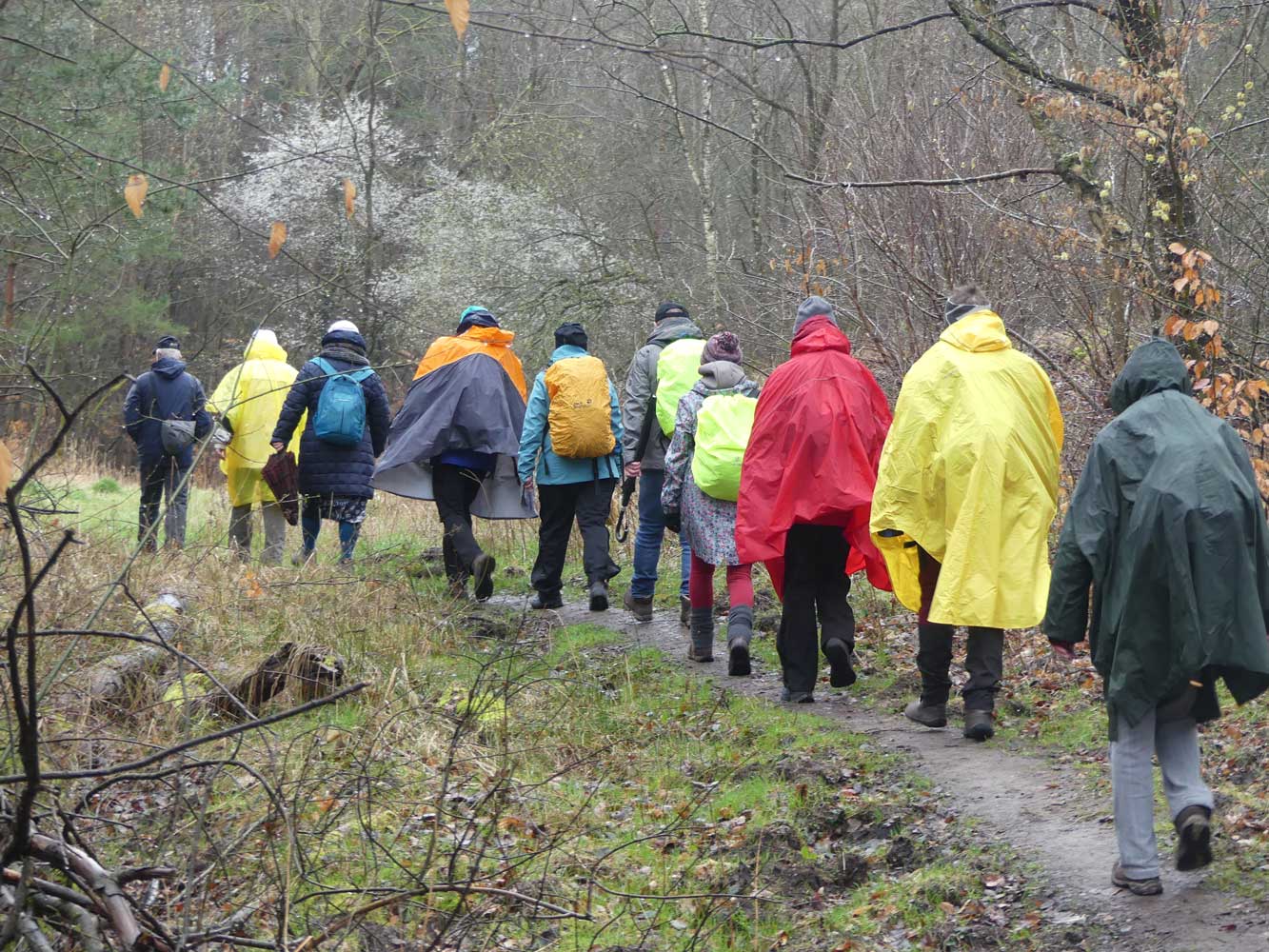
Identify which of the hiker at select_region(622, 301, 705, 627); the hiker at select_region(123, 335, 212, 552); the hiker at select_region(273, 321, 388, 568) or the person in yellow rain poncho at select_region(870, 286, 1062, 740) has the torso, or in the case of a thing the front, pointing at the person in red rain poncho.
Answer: the person in yellow rain poncho

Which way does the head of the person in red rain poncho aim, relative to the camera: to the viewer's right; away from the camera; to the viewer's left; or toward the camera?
away from the camera

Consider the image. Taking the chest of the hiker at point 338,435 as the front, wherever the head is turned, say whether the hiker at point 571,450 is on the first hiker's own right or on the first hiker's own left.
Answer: on the first hiker's own right

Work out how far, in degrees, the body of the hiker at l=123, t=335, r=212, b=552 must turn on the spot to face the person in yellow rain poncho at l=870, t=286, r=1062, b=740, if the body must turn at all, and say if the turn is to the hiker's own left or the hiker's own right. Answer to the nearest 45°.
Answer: approximately 135° to the hiker's own right

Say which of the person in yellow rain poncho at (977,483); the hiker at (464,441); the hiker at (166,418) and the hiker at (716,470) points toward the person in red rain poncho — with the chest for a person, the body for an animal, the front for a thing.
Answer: the person in yellow rain poncho

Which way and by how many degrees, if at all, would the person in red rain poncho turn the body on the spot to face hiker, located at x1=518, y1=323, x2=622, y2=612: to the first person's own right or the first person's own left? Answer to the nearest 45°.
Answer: approximately 45° to the first person's own left

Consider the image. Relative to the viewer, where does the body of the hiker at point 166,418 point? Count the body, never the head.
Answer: away from the camera

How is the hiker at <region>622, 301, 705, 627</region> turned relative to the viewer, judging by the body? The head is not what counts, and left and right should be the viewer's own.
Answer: facing away from the viewer and to the left of the viewer

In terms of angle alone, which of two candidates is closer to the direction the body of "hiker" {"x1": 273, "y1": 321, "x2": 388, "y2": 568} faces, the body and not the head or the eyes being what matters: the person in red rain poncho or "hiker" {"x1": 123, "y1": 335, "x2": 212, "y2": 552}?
the hiker

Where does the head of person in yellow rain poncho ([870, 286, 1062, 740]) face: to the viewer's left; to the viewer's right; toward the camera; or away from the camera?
away from the camera

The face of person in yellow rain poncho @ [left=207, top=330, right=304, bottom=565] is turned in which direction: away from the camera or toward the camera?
away from the camera

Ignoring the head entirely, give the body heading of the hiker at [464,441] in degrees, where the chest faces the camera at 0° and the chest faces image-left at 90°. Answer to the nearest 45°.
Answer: approximately 180°

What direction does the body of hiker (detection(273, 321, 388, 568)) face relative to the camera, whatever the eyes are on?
away from the camera

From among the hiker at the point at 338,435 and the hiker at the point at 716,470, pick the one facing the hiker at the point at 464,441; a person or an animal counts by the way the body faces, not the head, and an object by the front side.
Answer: the hiker at the point at 716,470

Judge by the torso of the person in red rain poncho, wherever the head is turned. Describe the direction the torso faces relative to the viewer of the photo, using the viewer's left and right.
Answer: facing away from the viewer

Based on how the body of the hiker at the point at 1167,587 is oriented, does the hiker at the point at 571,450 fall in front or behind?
in front
